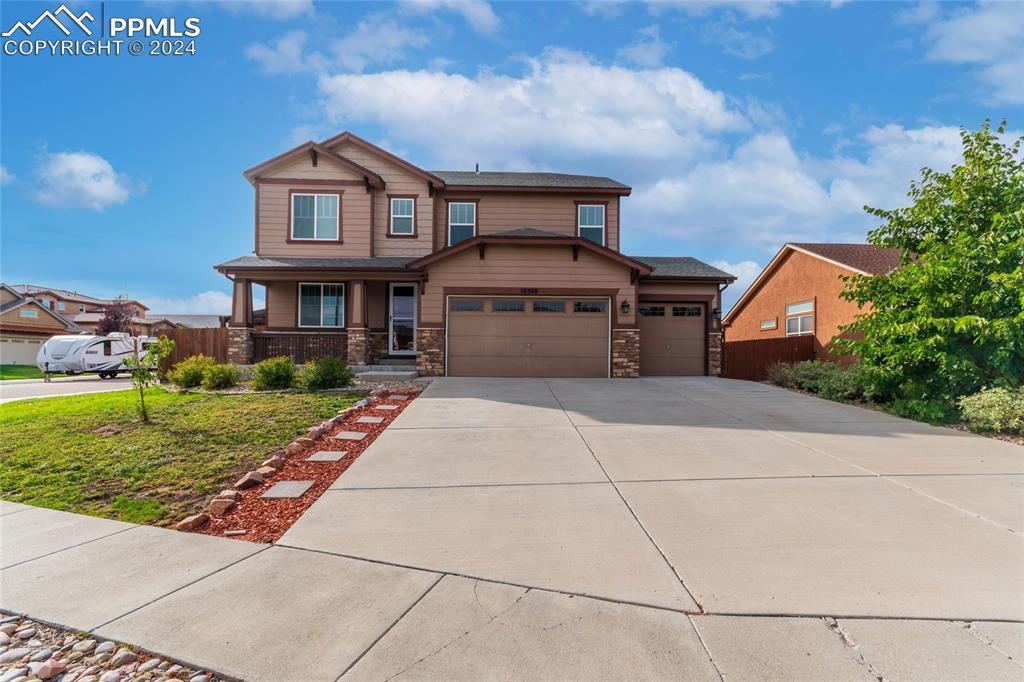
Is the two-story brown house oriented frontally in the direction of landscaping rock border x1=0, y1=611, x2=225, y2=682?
yes

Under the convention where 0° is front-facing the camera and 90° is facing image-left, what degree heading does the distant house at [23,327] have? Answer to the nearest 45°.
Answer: approximately 0°

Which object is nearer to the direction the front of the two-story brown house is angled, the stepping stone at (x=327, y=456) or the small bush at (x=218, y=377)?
the stepping stone

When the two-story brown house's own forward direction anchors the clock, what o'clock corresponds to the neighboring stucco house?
The neighboring stucco house is roughly at 9 o'clock from the two-story brown house.

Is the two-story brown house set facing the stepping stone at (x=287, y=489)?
yes

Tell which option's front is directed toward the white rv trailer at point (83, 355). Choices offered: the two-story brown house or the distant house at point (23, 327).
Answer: the distant house

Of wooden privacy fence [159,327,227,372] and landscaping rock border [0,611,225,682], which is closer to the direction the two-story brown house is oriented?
the landscaping rock border

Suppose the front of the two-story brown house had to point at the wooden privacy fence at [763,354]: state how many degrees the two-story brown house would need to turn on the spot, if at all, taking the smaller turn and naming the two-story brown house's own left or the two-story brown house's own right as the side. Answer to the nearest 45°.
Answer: approximately 90° to the two-story brown house's own left

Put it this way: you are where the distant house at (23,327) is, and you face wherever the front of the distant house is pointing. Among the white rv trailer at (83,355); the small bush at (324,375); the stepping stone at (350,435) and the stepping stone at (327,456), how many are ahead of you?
4

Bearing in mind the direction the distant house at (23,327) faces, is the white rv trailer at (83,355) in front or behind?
in front

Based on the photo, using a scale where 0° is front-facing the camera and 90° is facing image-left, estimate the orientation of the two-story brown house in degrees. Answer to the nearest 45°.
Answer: approximately 0°

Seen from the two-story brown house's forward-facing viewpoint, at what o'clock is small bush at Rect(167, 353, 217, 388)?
The small bush is roughly at 2 o'clock from the two-story brown house.

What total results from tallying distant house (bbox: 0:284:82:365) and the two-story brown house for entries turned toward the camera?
2

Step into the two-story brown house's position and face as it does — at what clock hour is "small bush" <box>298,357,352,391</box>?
The small bush is roughly at 1 o'clock from the two-story brown house.
